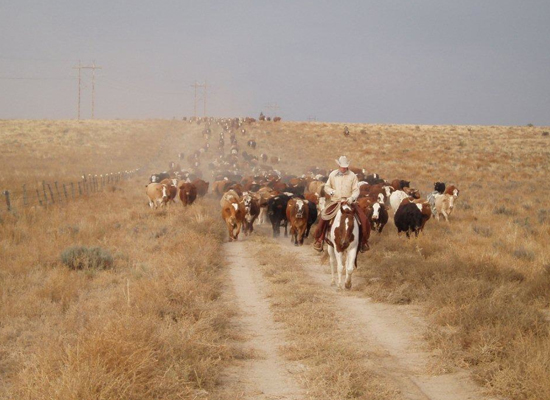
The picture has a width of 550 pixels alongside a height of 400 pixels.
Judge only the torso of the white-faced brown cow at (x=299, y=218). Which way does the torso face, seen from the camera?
toward the camera

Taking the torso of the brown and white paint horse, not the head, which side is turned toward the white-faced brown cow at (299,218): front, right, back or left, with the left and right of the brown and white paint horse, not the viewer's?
back

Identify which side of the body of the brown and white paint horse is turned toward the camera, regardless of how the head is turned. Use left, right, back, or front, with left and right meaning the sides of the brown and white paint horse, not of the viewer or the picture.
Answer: front

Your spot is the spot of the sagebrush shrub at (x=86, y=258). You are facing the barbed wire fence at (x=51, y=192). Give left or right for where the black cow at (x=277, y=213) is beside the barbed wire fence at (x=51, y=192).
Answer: right

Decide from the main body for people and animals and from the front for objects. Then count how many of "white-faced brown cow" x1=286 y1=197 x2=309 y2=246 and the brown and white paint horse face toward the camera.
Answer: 2

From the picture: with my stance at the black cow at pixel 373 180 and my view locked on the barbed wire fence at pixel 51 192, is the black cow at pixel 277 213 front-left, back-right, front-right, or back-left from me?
front-left

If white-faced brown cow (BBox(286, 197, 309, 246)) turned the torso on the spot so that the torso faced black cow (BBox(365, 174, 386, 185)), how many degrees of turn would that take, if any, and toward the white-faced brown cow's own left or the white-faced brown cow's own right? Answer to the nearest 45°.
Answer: approximately 180°

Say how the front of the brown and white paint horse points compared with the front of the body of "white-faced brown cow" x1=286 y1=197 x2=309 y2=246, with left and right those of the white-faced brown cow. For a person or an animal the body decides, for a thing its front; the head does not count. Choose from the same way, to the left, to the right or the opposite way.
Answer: the same way

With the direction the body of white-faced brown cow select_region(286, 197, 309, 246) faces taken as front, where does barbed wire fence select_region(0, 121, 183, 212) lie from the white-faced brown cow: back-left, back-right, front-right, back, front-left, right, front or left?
back-right

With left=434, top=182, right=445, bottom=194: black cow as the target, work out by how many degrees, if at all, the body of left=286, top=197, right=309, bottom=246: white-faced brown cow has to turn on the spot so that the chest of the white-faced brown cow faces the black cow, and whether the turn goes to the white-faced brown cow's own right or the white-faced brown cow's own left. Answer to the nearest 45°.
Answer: approximately 135° to the white-faced brown cow's own left
